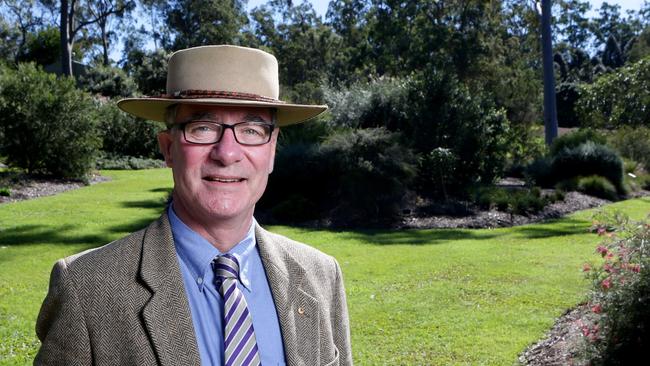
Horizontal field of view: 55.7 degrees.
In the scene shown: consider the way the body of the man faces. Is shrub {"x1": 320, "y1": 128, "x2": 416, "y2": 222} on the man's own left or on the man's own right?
on the man's own left

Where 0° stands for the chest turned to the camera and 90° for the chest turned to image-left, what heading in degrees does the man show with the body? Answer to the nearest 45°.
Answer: approximately 315°

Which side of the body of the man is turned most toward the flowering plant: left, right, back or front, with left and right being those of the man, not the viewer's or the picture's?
left

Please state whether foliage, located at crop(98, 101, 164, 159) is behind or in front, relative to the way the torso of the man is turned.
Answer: behind

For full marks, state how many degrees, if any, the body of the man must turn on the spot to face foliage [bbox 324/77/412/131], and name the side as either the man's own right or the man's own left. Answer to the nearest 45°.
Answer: approximately 135° to the man's own left
